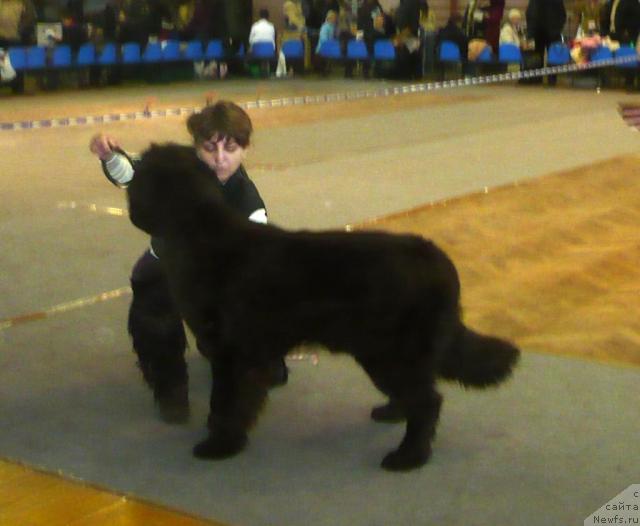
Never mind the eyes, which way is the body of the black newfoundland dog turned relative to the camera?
to the viewer's left

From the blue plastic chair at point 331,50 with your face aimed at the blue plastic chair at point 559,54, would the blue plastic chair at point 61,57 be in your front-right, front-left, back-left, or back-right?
back-right

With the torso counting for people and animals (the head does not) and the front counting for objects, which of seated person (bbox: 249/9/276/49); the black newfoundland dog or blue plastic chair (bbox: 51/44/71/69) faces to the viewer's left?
the black newfoundland dog

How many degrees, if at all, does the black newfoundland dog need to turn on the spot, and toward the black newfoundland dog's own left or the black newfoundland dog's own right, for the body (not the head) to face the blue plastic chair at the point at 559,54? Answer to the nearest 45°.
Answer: approximately 90° to the black newfoundland dog's own right
